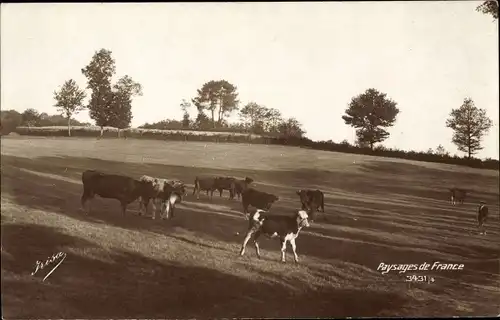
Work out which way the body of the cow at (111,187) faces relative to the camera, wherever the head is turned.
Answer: to the viewer's right

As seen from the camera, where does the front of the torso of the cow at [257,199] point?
to the viewer's right
